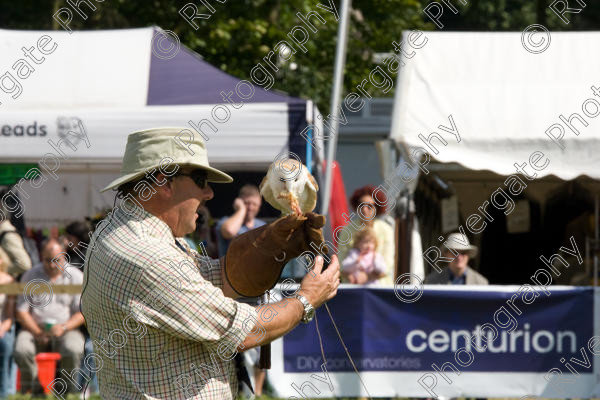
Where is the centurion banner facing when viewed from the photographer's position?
facing the viewer

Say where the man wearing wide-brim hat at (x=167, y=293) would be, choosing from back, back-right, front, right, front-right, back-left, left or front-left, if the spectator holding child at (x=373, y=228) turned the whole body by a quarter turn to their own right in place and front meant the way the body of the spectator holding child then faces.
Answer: left

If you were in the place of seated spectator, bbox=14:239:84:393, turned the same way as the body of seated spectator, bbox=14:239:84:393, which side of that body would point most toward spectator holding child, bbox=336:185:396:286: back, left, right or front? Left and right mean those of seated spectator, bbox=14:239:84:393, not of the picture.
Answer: left

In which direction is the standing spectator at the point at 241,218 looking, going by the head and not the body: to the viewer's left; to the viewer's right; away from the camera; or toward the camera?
toward the camera

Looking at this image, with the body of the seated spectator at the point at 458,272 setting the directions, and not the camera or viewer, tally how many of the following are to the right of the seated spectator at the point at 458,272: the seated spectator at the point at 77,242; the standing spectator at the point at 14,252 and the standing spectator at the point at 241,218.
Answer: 3

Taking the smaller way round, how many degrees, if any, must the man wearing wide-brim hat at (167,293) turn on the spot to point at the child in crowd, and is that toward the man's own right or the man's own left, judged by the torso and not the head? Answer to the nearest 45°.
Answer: approximately 90° to the man's own left

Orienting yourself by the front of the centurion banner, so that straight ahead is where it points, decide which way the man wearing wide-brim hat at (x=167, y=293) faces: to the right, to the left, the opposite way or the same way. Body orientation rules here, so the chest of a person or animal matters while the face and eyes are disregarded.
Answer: to the left

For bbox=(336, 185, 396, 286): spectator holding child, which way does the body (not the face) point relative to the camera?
toward the camera

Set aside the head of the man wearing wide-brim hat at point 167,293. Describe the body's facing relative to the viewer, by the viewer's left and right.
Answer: facing to the right of the viewer

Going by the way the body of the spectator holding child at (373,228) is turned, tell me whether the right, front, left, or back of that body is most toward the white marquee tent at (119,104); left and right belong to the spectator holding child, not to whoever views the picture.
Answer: right

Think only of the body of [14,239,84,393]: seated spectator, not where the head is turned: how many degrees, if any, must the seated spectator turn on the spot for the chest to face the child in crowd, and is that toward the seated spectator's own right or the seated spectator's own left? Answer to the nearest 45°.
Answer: approximately 90° to the seated spectator's own left

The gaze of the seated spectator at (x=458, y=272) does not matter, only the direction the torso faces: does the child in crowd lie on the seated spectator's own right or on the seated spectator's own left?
on the seated spectator's own right

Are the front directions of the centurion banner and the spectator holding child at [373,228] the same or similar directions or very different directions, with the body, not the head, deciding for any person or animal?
same or similar directions

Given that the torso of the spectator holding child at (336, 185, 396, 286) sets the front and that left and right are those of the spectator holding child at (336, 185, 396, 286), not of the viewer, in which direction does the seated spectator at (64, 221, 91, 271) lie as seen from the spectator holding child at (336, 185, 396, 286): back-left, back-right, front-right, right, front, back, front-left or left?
right

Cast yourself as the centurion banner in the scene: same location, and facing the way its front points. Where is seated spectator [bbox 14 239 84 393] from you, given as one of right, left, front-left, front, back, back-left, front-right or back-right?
right

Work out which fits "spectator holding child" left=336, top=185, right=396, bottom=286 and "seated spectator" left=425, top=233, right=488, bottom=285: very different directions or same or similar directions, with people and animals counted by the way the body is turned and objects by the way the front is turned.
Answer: same or similar directions
